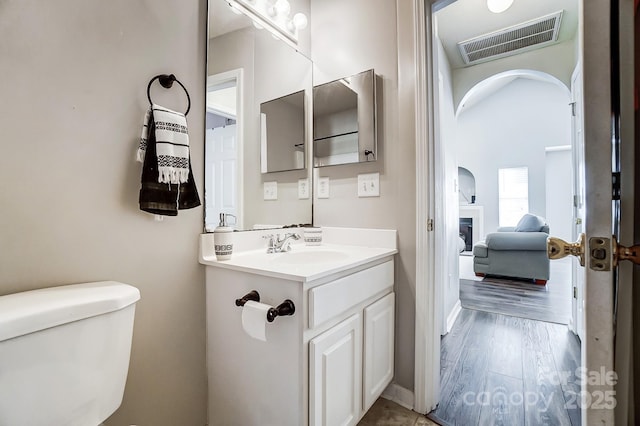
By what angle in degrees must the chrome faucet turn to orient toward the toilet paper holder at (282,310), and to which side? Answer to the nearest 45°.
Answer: approximately 45° to its right

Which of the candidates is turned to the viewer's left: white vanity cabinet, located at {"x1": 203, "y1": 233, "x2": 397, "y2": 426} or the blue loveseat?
the blue loveseat

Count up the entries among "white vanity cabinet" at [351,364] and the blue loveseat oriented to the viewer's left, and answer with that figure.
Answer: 1

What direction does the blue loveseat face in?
to the viewer's left

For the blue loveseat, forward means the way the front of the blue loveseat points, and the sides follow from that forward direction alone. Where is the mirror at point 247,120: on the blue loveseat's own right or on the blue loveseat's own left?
on the blue loveseat's own left

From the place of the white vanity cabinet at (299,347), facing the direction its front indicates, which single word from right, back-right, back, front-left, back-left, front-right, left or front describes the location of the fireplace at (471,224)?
left

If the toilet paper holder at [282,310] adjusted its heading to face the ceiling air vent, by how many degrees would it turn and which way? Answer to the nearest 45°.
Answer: approximately 180°

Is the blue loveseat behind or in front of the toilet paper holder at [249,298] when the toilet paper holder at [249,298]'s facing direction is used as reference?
behind

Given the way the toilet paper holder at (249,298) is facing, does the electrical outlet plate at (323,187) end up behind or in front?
behind
